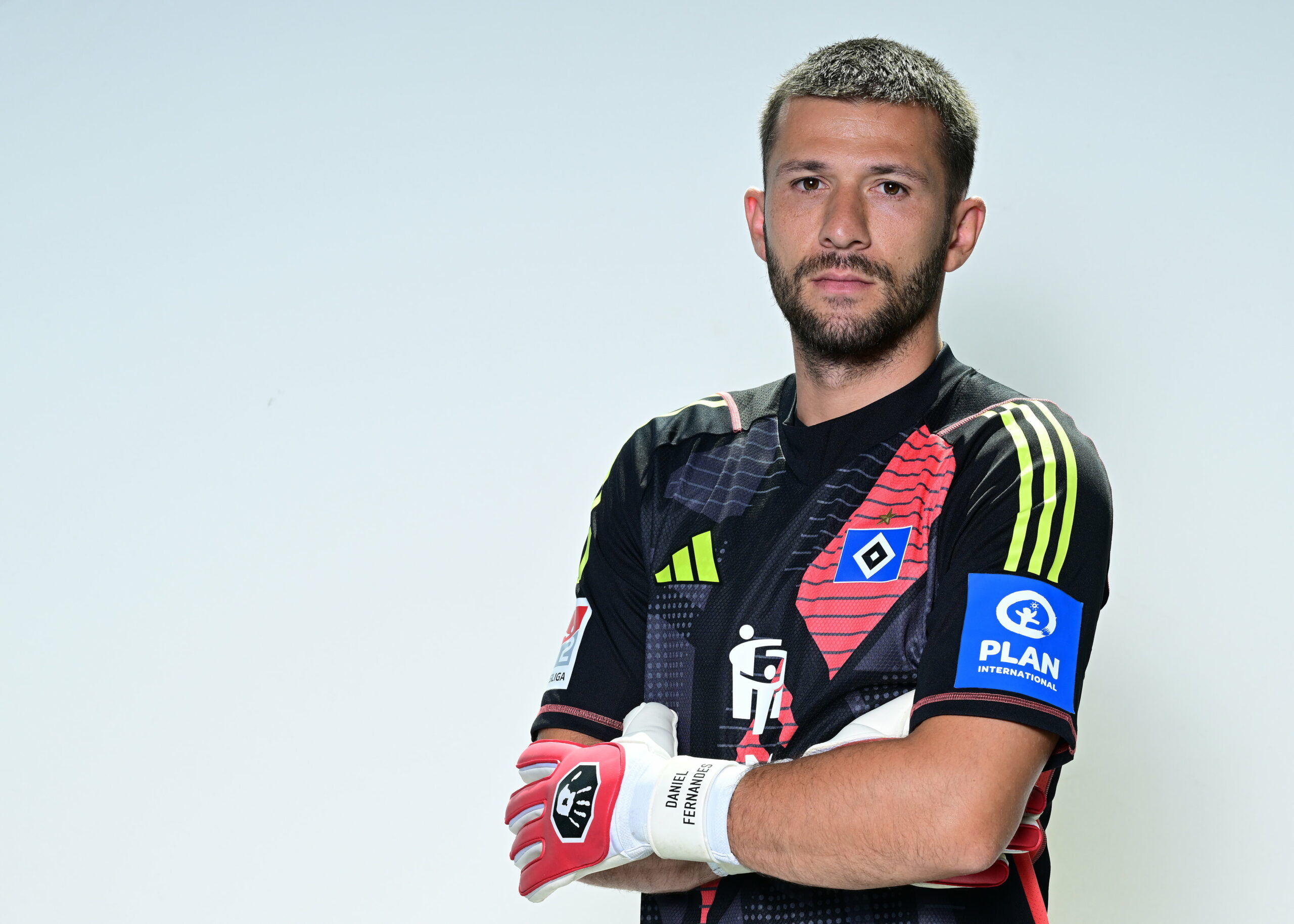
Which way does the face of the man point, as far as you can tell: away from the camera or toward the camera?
toward the camera

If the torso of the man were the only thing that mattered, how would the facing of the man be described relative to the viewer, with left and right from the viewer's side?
facing the viewer and to the left of the viewer
